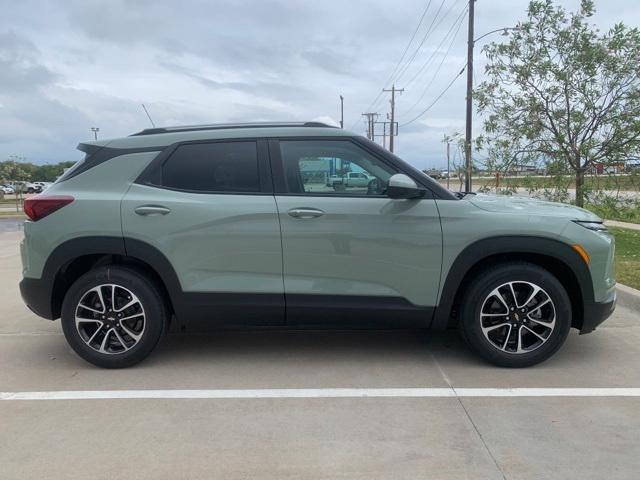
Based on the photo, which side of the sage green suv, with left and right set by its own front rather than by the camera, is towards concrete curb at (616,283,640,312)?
front

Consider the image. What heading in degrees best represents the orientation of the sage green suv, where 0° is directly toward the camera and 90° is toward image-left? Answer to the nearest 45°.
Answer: approximately 270°
